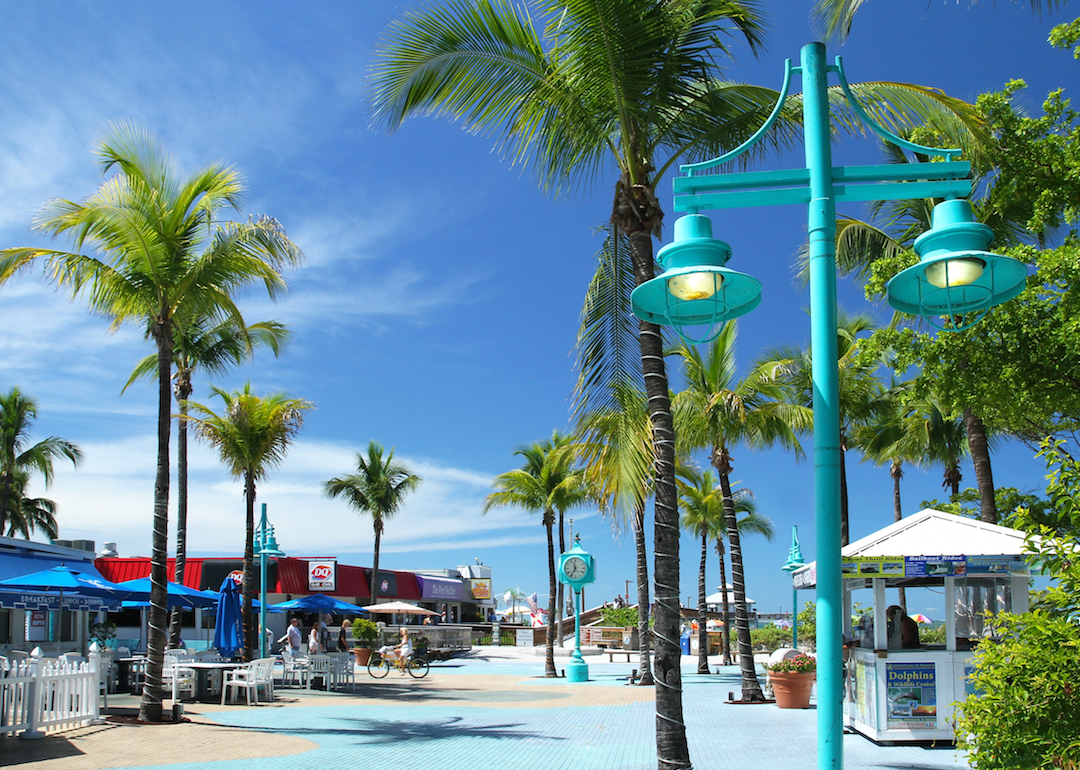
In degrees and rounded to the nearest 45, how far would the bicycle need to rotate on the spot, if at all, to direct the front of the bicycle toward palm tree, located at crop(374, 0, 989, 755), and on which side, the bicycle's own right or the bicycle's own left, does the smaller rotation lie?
approximately 90° to the bicycle's own left

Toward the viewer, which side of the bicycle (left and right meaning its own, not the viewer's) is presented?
left

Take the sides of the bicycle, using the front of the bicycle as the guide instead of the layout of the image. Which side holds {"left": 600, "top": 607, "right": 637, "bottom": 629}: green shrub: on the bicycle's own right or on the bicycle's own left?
on the bicycle's own right

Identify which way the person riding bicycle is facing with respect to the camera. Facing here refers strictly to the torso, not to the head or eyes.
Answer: to the viewer's left
